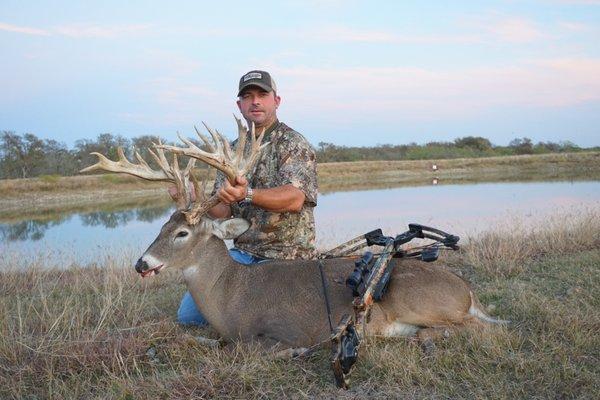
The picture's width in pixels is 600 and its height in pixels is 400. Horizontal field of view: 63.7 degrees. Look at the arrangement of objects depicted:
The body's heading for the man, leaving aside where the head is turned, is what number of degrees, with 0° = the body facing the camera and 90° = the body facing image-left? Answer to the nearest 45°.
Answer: approximately 45°

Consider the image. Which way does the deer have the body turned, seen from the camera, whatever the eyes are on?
to the viewer's left
